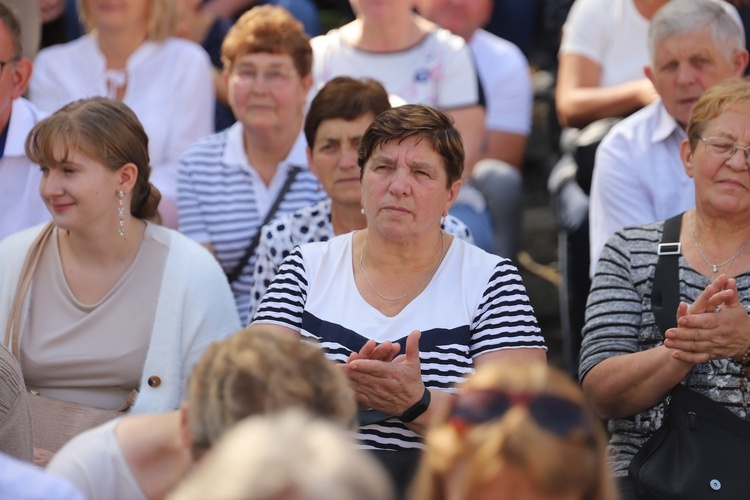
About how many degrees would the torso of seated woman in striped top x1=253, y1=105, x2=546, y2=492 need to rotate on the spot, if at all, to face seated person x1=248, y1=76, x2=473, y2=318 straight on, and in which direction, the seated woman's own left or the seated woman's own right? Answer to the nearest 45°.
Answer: approximately 180°

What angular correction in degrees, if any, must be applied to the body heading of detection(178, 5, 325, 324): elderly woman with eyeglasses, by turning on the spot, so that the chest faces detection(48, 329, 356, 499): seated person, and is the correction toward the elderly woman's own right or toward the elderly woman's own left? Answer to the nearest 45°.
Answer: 0° — they already face them

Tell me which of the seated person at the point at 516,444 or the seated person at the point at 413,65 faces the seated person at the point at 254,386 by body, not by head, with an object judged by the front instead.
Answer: the seated person at the point at 413,65

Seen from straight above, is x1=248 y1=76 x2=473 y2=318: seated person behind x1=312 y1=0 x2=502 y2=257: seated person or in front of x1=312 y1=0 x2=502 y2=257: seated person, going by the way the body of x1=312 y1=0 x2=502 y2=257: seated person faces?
in front

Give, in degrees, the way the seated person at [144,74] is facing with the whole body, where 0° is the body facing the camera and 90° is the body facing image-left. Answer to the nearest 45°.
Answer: approximately 0°

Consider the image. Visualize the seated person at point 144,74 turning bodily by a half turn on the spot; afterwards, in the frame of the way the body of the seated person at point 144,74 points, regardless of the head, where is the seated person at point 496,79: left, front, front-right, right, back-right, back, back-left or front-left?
right

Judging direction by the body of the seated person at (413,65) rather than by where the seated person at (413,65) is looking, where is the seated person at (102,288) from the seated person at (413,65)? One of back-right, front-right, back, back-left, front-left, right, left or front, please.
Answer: front-right

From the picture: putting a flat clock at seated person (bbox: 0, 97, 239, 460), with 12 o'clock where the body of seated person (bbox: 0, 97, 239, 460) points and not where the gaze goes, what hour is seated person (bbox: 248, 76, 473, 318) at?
seated person (bbox: 248, 76, 473, 318) is roughly at 7 o'clock from seated person (bbox: 0, 97, 239, 460).

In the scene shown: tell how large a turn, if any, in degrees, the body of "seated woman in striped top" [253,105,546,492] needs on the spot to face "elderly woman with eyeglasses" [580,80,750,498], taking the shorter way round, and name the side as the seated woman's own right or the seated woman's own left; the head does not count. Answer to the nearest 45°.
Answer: approximately 90° to the seated woman's own left
